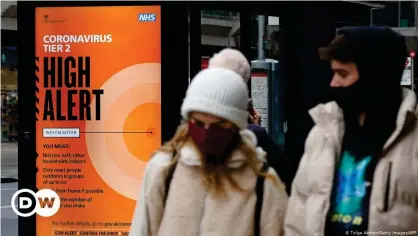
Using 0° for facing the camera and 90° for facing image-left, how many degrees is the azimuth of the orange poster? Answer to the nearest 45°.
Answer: approximately 0°

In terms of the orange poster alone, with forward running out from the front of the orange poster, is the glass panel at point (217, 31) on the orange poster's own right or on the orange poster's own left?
on the orange poster's own left

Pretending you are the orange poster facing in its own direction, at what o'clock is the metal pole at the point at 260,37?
The metal pole is roughly at 8 o'clock from the orange poster.

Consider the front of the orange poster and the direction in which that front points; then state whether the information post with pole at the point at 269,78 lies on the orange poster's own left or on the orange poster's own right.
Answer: on the orange poster's own left
